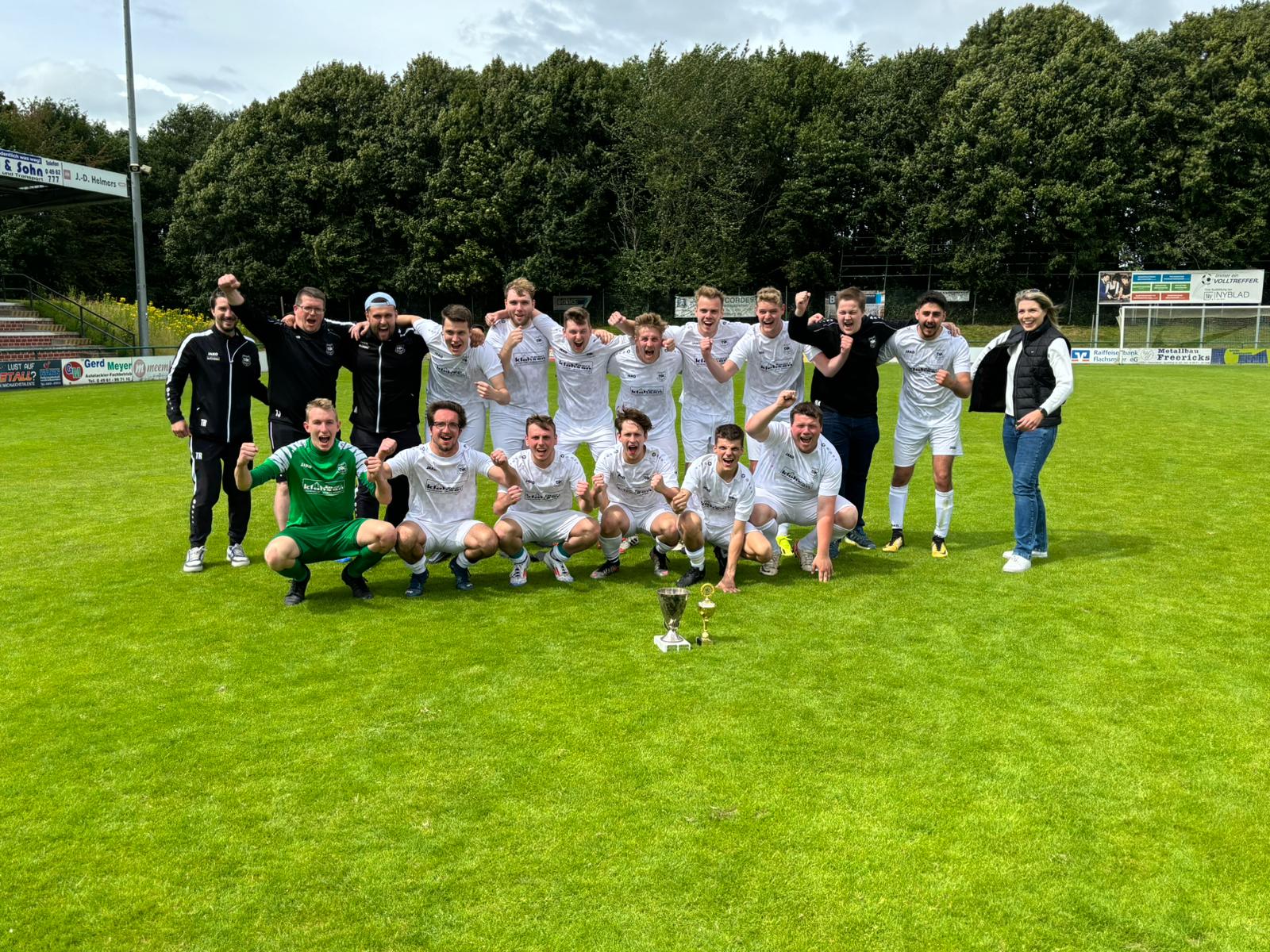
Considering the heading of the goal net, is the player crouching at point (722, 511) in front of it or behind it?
in front

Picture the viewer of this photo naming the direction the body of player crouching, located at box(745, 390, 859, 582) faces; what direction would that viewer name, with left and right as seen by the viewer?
facing the viewer

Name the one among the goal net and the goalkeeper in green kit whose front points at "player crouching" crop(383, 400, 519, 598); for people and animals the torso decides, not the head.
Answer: the goal net

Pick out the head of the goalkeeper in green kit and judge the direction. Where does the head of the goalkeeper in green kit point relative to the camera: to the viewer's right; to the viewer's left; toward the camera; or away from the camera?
toward the camera

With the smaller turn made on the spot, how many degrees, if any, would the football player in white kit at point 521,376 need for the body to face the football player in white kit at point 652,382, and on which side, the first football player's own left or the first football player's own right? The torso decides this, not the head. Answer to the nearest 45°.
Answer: approximately 90° to the first football player's own left

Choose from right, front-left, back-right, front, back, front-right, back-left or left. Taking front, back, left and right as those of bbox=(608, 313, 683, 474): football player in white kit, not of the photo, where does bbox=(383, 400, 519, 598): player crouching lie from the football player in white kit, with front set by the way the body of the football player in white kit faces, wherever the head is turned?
front-right

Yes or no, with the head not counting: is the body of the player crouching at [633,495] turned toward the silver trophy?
yes

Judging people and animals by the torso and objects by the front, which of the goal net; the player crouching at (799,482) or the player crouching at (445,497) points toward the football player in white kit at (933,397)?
the goal net

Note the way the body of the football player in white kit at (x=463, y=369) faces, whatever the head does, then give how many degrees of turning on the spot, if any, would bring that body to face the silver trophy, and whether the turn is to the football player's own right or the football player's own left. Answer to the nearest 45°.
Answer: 0° — they already face it

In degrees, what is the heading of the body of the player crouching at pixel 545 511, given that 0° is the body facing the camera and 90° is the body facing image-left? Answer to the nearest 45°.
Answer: approximately 0°

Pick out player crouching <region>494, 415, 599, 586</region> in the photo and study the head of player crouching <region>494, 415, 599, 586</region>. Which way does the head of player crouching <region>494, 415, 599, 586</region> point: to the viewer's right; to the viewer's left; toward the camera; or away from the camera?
toward the camera

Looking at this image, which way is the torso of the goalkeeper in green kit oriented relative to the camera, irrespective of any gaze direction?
toward the camera

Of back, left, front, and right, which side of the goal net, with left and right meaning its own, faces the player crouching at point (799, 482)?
front

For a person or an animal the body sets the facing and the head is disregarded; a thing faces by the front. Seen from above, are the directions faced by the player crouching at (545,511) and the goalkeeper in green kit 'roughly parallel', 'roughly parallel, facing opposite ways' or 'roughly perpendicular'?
roughly parallel

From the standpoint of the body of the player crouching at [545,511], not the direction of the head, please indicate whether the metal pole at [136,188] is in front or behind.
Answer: behind

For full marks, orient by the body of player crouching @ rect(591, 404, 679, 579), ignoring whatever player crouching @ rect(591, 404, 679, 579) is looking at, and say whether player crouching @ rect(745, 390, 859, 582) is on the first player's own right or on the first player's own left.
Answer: on the first player's own left

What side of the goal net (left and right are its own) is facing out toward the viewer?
front
